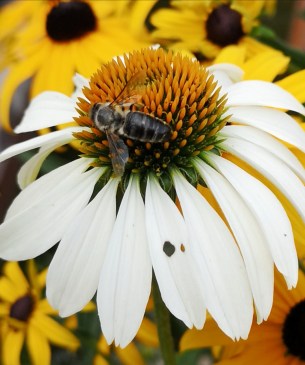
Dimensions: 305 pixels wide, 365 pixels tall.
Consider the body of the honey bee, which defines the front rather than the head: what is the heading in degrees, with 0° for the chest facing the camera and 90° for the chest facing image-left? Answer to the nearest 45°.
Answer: approximately 90°

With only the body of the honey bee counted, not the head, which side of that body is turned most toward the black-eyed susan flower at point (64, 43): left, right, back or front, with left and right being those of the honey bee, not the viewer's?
right
